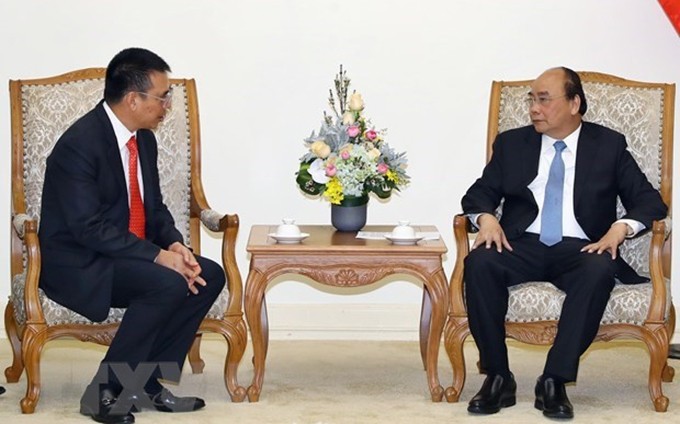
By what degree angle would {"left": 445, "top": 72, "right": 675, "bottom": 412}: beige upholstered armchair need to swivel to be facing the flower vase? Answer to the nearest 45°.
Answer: approximately 90° to its right

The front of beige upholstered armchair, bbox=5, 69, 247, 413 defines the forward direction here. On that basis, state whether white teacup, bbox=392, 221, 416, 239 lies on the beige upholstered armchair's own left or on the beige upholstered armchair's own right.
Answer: on the beige upholstered armchair's own left

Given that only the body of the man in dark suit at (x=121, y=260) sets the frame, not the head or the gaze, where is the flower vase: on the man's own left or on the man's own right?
on the man's own left

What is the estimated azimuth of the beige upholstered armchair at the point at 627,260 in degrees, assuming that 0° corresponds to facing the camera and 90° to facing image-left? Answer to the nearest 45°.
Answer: approximately 0°

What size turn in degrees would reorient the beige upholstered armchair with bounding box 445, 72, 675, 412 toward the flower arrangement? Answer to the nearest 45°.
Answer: approximately 90° to its right

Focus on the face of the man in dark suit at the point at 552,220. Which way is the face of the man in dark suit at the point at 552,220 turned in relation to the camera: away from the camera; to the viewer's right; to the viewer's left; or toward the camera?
to the viewer's left

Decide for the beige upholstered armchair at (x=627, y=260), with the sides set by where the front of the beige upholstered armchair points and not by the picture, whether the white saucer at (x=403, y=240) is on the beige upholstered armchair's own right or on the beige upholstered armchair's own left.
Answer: on the beige upholstered armchair's own right

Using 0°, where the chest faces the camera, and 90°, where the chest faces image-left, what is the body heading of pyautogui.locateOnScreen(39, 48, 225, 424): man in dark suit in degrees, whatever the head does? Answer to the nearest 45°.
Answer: approximately 315°

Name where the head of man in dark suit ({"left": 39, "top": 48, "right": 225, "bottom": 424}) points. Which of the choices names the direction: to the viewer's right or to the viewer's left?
to the viewer's right
